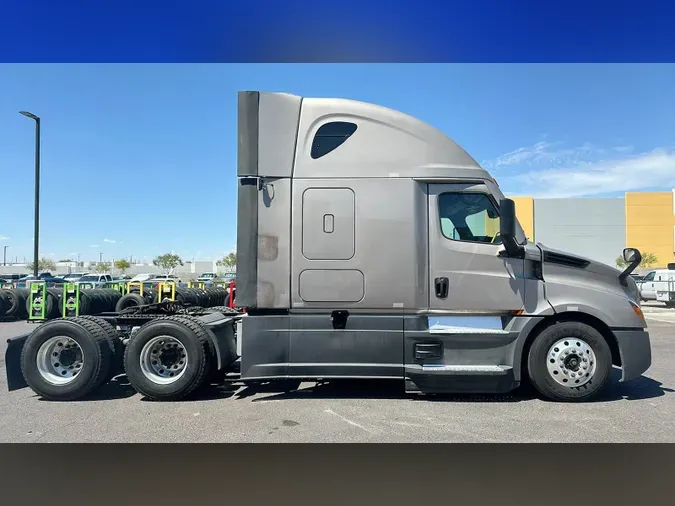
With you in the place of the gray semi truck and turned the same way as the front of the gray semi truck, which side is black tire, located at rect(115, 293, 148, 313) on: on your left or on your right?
on your left

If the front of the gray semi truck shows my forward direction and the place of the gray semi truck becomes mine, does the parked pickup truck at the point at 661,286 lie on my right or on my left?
on my left

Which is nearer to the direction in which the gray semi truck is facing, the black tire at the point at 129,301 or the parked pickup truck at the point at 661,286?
the parked pickup truck

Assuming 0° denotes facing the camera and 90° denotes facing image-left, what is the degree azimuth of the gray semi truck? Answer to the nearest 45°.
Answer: approximately 270°
